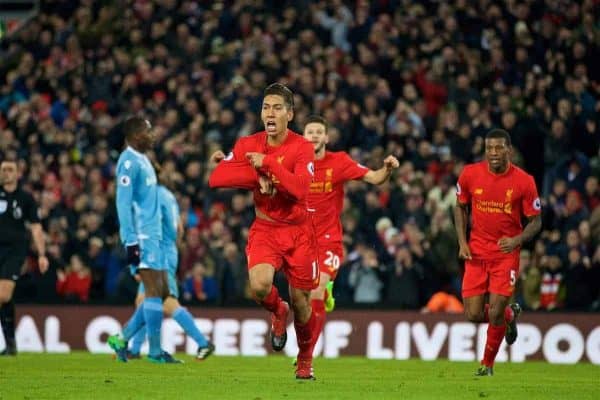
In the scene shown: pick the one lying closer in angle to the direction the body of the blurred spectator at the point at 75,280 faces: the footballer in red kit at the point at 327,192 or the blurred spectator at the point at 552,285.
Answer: the footballer in red kit

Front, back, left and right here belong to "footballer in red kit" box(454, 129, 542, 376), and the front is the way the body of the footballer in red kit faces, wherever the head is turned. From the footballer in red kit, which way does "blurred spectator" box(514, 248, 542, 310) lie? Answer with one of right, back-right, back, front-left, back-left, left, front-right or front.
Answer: back

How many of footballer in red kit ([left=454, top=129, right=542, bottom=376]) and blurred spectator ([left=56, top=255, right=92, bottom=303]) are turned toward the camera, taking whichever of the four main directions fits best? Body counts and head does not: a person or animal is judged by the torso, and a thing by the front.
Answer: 2

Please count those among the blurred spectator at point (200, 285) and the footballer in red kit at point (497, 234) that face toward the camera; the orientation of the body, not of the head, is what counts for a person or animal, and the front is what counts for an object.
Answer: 2

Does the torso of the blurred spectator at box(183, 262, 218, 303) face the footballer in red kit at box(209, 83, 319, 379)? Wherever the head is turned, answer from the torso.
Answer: yes

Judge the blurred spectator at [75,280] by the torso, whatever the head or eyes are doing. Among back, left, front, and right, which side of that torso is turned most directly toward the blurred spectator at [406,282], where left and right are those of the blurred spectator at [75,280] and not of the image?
left

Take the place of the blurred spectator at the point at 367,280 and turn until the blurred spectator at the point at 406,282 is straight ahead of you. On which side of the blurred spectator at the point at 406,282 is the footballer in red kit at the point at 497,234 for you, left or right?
right

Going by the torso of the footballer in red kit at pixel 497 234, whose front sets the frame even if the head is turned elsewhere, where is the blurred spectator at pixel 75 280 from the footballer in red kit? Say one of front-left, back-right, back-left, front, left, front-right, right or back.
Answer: back-right

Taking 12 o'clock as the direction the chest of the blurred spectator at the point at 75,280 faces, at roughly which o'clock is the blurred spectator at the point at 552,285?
the blurred spectator at the point at 552,285 is roughly at 10 o'clock from the blurred spectator at the point at 75,280.

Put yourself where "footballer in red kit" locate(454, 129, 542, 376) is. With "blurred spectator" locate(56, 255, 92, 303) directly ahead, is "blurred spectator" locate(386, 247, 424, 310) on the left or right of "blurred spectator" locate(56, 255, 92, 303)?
right

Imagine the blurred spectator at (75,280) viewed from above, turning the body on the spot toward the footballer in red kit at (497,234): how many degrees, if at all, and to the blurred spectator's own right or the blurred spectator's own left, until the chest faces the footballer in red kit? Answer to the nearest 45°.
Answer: approximately 45° to the blurred spectator's own left
